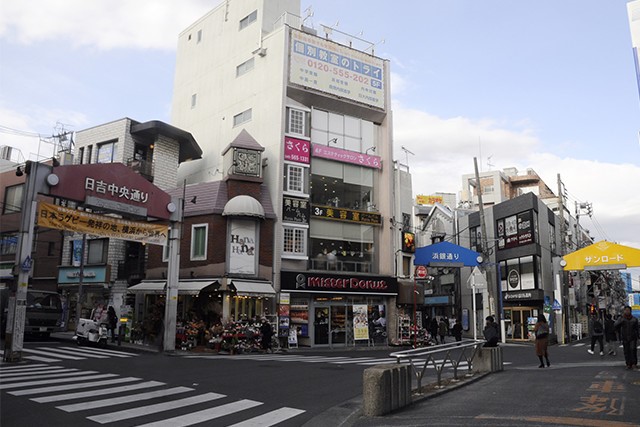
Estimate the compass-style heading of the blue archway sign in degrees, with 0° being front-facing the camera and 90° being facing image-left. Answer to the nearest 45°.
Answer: approximately 0°

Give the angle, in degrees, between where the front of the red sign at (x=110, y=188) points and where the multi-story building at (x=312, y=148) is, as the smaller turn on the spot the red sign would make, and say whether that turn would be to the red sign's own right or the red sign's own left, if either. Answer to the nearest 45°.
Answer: approximately 90° to the red sign's own left

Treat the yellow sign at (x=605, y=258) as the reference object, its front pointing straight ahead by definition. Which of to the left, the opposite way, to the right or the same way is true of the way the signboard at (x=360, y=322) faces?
the same way

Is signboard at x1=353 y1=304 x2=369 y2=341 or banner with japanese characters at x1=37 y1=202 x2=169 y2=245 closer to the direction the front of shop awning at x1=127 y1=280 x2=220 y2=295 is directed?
the banner with japanese characters

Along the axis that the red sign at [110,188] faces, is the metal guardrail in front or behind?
in front

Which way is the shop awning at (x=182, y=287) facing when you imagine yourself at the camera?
facing the viewer and to the left of the viewer

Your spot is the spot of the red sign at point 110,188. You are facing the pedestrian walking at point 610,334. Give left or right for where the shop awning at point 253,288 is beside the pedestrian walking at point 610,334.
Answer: left

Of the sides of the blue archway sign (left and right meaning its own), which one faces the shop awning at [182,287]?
right

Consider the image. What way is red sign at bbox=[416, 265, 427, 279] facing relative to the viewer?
toward the camera

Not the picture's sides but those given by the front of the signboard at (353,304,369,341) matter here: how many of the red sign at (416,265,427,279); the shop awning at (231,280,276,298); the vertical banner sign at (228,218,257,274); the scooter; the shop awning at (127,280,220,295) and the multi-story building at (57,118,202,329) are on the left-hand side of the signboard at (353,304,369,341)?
1

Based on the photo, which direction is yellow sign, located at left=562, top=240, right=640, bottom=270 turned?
toward the camera

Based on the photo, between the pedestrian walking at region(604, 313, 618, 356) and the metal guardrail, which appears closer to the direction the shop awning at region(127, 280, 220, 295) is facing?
the metal guardrail

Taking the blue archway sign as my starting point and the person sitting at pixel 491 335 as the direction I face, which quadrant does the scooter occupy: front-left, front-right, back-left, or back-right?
front-right

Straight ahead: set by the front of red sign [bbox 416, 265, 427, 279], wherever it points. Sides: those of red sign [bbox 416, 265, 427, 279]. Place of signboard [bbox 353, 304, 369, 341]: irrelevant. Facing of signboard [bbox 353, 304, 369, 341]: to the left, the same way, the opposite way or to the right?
the same way

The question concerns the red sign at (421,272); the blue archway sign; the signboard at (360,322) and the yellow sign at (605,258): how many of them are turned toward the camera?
4
